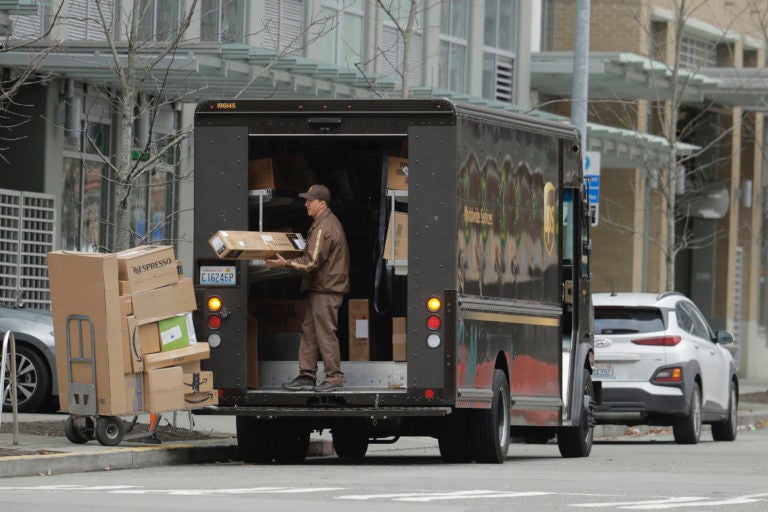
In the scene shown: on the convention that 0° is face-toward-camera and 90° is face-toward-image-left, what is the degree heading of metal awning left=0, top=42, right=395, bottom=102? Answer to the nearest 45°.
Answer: approximately 315°

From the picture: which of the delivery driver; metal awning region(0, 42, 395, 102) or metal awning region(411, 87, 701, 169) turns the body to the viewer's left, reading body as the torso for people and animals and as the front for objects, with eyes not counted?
the delivery driver

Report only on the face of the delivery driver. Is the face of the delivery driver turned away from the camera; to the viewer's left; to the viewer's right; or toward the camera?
to the viewer's left

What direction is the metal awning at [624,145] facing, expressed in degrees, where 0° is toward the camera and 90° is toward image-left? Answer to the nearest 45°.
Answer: approximately 315°

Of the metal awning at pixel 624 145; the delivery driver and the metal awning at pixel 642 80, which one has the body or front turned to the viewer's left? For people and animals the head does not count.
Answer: the delivery driver

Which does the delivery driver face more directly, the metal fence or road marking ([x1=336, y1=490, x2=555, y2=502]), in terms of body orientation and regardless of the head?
the metal fence

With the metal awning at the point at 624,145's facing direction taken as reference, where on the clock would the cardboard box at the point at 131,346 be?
The cardboard box is roughly at 2 o'clock from the metal awning.

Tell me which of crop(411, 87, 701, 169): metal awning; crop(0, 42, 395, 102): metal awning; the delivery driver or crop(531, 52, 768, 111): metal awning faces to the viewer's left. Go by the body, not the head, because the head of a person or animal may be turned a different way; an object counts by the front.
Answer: the delivery driver

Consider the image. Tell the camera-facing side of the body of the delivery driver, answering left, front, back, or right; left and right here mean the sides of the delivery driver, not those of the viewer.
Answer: left
